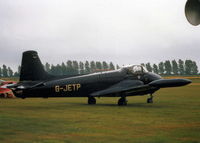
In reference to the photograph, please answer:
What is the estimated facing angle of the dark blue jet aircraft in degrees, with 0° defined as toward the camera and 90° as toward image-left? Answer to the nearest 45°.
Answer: approximately 225°
